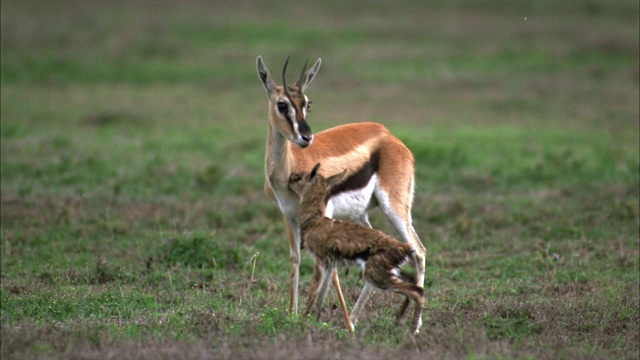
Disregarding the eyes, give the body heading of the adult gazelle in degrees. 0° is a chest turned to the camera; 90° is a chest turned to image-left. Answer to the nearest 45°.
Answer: approximately 45°

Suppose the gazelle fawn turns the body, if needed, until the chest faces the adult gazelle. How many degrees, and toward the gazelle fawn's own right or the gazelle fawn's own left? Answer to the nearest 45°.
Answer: approximately 90° to the gazelle fawn's own right

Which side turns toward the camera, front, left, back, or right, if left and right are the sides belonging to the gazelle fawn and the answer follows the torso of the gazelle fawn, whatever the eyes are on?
left
